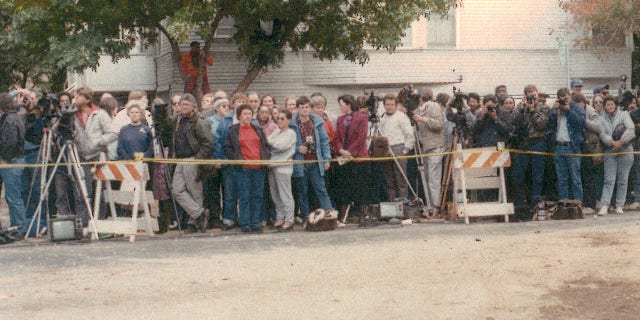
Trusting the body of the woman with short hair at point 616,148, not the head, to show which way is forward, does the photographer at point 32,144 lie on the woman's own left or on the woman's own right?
on the woman's own right

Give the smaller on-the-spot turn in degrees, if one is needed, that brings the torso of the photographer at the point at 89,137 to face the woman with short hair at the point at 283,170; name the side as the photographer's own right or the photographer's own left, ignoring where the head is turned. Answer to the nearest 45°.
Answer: approximately 135° to the photographer's own left

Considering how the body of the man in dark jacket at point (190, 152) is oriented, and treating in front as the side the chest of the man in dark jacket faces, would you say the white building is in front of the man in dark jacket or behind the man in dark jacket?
behind

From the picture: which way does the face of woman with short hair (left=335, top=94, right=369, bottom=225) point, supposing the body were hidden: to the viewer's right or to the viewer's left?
to the viewer's left
